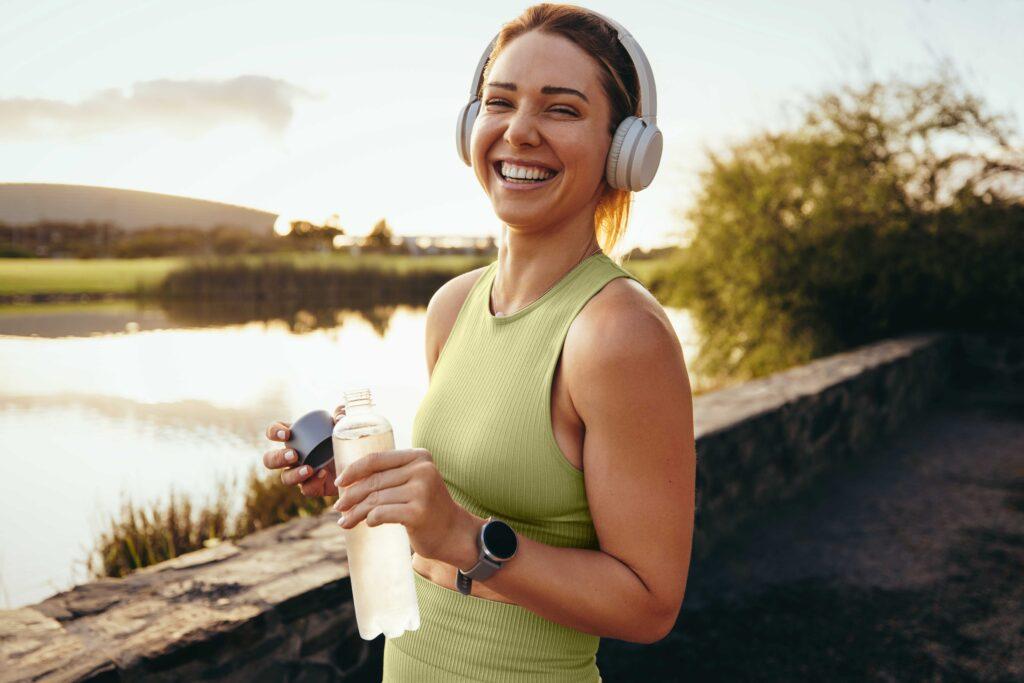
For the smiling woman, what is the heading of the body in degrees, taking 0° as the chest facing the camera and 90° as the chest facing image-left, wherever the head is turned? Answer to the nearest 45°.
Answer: approximately 45°

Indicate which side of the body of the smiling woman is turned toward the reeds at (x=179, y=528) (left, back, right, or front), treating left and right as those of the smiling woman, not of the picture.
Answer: right

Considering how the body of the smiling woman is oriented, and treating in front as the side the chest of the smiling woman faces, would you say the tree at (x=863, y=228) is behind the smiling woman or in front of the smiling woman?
behind
